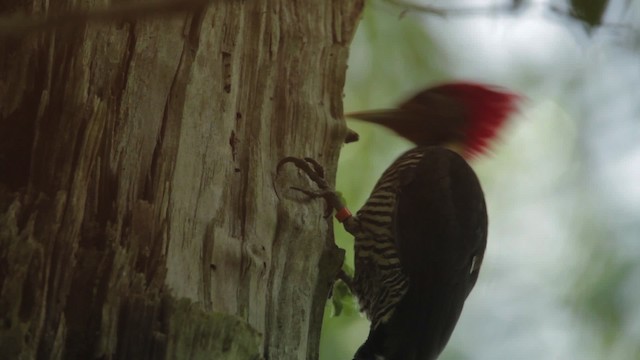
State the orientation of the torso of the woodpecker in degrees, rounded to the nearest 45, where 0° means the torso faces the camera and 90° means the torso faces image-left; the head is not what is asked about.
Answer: approximately 90°
